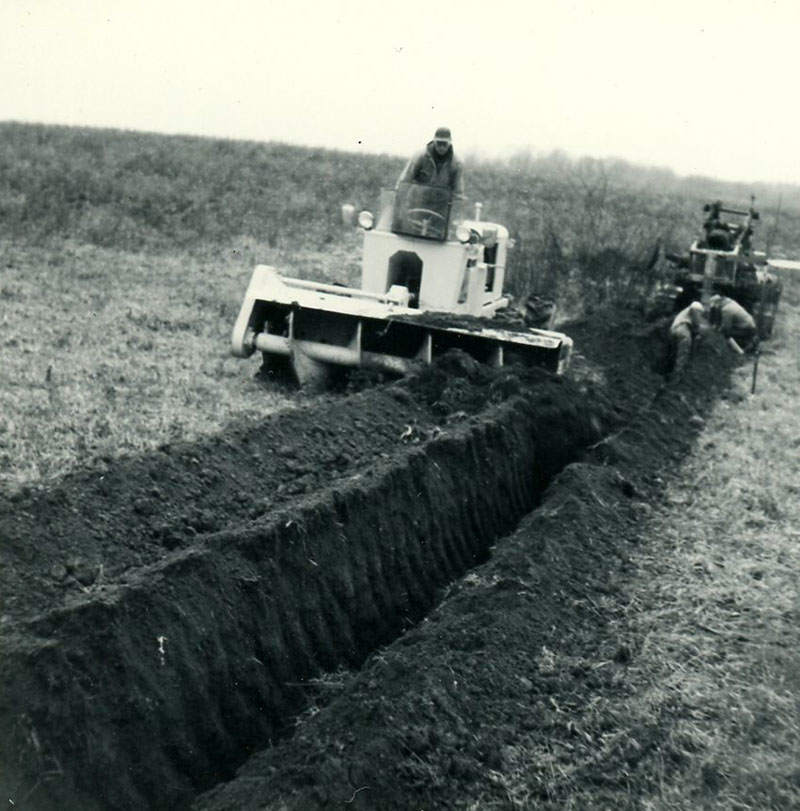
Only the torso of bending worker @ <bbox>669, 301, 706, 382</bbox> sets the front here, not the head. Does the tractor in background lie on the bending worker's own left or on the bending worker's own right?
on the bending worker's own left

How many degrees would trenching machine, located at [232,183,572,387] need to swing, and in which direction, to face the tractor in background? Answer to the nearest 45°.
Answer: approximately 135° to its left

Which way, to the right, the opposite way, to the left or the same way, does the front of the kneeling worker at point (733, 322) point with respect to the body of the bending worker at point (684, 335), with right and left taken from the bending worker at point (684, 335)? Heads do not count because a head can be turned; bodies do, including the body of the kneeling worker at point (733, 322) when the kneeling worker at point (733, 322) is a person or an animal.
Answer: the opposite way

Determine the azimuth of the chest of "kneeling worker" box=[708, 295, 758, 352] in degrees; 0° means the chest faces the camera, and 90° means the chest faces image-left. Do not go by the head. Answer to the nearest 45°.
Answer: approximately 90°

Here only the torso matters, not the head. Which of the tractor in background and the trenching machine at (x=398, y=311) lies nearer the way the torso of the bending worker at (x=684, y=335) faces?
the tractor in background

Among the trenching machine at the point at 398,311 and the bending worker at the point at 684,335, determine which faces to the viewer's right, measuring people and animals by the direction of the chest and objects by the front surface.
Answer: the bending worker

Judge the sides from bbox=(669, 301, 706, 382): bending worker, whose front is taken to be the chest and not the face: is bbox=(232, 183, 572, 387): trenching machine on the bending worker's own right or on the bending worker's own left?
on the bending worker's own right

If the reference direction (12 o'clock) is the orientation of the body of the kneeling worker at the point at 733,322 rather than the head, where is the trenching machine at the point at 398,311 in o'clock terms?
The trenching machine is roughly at 10 o'clock from the kneeling worker.

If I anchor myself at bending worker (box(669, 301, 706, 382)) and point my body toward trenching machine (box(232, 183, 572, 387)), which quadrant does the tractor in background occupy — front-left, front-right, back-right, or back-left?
back-right

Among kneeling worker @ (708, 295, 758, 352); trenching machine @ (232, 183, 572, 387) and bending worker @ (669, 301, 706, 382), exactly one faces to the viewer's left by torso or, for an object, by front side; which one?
kneeling worker @ (708, 295, 758, 352)

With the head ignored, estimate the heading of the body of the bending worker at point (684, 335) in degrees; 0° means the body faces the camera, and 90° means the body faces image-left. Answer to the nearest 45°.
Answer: approximately 270°
